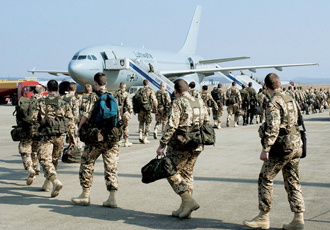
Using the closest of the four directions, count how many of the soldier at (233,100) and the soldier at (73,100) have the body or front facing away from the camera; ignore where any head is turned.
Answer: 2

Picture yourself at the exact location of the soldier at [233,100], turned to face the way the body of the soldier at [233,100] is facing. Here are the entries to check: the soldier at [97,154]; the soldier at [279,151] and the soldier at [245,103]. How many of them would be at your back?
2

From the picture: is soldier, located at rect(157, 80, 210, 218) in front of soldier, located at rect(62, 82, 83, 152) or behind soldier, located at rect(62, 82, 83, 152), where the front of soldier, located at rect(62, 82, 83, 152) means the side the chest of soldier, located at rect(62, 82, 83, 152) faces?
behind

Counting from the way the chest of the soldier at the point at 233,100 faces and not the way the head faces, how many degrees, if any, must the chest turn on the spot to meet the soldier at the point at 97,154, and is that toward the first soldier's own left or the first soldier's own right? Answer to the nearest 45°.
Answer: approximately 180°

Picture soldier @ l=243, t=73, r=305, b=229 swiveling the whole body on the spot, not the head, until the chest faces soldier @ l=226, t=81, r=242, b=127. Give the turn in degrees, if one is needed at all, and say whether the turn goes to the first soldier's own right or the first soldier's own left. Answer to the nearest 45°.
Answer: approximately 45° to the first soldier's own right

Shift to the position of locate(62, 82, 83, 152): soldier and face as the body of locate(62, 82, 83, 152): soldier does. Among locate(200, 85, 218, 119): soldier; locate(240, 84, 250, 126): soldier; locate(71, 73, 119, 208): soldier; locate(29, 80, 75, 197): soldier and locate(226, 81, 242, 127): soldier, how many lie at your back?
2

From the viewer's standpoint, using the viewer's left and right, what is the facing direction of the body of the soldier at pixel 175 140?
facing away from the viewer and to the left of the viewer

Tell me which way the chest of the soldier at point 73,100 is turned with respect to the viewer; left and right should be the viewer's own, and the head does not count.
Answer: facing away from the viewer

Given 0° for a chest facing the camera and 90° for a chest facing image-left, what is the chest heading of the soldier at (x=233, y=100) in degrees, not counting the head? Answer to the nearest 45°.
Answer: approximately 180°

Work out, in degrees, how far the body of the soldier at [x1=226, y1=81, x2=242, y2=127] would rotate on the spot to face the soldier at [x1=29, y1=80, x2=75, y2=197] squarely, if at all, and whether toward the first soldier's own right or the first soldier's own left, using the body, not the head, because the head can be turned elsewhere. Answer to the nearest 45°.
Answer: approximately 180°

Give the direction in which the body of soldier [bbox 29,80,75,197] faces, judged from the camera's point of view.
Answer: away from the camera
